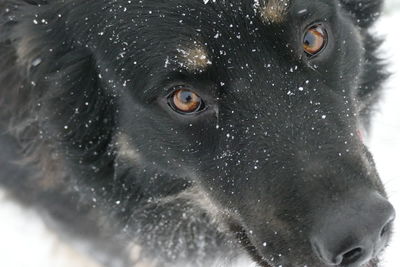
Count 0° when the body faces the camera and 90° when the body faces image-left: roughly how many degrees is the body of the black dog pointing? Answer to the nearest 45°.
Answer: approximately 315°
